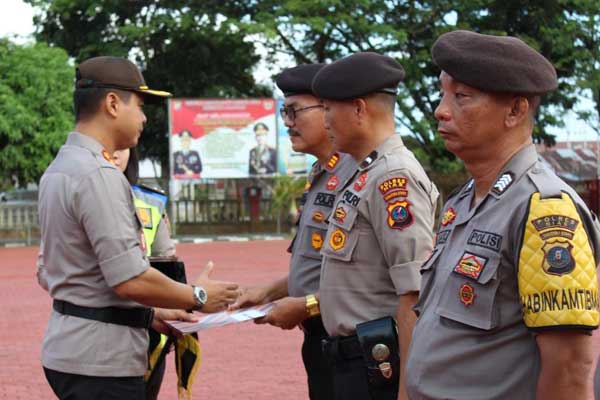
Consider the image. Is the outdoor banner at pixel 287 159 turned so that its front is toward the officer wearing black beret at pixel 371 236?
yes

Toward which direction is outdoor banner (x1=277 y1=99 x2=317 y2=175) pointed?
toward the camera

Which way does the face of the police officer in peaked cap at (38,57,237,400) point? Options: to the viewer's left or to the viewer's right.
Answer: to the viewer's right

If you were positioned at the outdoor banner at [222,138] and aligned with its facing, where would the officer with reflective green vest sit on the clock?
The officer with reflective green vest is roughly at 12 o'clock from the outdoor banner.

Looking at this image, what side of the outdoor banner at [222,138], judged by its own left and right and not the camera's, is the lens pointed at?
front

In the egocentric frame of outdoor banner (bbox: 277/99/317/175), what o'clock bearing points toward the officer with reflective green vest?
The officer with reflective green vest is roughly at 12 o'clock from the outdoor banner.

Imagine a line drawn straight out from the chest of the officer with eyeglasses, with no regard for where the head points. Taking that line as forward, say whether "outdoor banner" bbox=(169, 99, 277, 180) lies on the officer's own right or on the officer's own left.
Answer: on the officer's own right

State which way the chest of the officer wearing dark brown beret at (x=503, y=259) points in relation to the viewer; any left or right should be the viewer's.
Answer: facing the viewer and to the left of the viewer

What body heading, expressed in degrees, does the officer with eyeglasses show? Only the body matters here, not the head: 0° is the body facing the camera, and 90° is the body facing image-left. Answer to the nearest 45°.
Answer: approximately 45°

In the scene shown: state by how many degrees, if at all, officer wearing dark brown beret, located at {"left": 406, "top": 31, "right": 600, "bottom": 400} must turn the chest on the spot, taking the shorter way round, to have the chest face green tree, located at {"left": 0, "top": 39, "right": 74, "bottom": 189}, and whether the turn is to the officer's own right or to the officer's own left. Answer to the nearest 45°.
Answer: approximately 90° to the officer's own right

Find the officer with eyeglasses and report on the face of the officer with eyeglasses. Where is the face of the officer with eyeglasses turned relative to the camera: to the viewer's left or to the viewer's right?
to the viewer's left

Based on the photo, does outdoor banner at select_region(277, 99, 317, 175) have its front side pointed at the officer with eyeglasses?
yes
